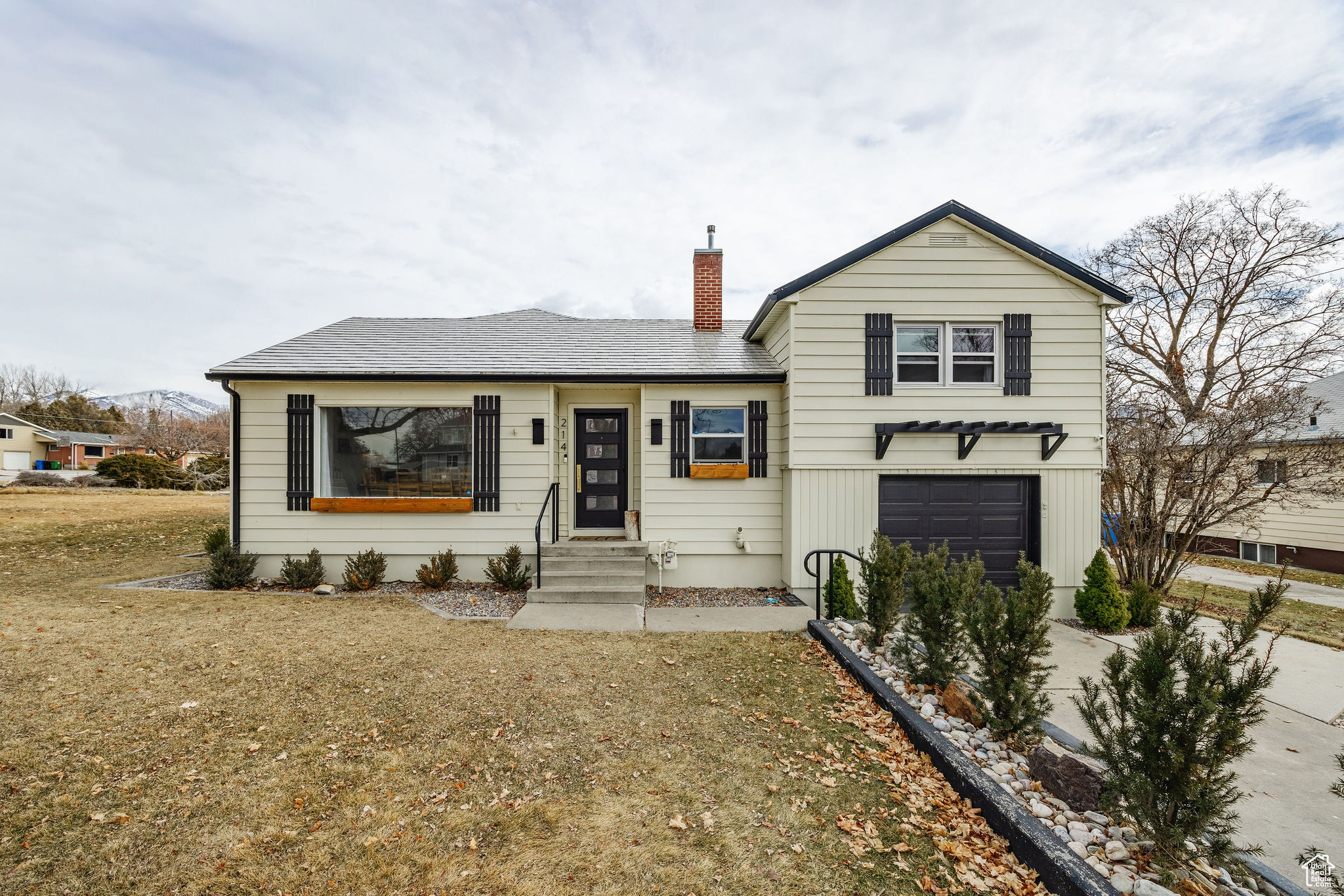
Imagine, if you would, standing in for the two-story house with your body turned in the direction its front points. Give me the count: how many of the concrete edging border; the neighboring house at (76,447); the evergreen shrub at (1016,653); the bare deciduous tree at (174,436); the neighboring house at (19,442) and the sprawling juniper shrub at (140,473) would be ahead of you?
2

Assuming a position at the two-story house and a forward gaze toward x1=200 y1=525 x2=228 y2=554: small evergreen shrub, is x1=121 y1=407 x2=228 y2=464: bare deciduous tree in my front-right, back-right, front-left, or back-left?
front-right

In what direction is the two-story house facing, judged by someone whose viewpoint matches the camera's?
facing the viewer

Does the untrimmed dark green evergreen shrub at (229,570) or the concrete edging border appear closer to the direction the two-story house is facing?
the concrete edging border

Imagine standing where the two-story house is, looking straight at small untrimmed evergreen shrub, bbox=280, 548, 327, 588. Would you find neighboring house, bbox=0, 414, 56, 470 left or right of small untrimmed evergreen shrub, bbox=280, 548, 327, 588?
right

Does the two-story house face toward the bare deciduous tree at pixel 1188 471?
no

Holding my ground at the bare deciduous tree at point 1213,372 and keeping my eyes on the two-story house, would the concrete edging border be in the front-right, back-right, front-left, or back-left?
front-left

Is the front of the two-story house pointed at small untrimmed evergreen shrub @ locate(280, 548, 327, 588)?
no

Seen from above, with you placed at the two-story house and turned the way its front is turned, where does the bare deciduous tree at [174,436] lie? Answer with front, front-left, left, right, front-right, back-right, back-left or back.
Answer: back-right

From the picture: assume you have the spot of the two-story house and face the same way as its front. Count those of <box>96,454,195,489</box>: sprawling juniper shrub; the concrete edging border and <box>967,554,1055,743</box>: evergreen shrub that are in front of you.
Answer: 2

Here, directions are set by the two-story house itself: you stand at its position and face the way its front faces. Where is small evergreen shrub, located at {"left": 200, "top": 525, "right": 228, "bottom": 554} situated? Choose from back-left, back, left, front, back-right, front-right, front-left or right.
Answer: right

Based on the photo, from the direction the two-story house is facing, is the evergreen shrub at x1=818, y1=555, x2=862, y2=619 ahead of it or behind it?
ahead

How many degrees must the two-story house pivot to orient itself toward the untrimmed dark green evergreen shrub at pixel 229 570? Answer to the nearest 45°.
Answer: approximately 90° to its right

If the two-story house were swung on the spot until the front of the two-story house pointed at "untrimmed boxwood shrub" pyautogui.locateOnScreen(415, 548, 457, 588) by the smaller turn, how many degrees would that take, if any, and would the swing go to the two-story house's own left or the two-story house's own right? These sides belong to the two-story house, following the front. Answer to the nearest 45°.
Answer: approximately 90° to the two-story house's own right

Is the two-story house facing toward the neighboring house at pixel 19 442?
no

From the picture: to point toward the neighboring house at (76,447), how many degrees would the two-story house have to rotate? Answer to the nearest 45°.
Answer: approximately 135° to its right
